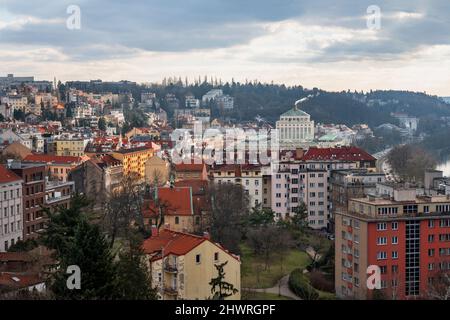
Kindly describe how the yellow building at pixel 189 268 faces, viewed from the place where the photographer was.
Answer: facing the viewer and to the left of the viewer

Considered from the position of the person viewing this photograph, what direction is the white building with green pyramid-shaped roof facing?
facing the viewer

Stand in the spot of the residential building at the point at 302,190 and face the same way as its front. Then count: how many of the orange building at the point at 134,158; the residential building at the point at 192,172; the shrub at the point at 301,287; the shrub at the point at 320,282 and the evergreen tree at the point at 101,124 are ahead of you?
2

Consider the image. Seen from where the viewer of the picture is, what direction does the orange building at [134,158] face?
facing the viewer and to the right of the viewer

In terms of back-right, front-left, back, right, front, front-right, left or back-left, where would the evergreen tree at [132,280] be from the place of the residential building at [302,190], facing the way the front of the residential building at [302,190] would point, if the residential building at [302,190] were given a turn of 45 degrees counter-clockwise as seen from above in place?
front-right

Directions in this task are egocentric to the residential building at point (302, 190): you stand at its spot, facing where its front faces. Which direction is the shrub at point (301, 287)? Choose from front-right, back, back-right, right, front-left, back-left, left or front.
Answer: front

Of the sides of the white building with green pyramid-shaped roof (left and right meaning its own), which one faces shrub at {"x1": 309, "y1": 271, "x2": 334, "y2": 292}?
front

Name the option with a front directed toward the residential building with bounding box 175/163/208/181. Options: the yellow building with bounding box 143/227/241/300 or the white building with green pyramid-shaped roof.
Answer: the white building with green pyramid-shaped roof

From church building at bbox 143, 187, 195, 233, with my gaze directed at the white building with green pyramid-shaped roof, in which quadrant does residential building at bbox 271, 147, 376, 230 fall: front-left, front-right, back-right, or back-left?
front-right
